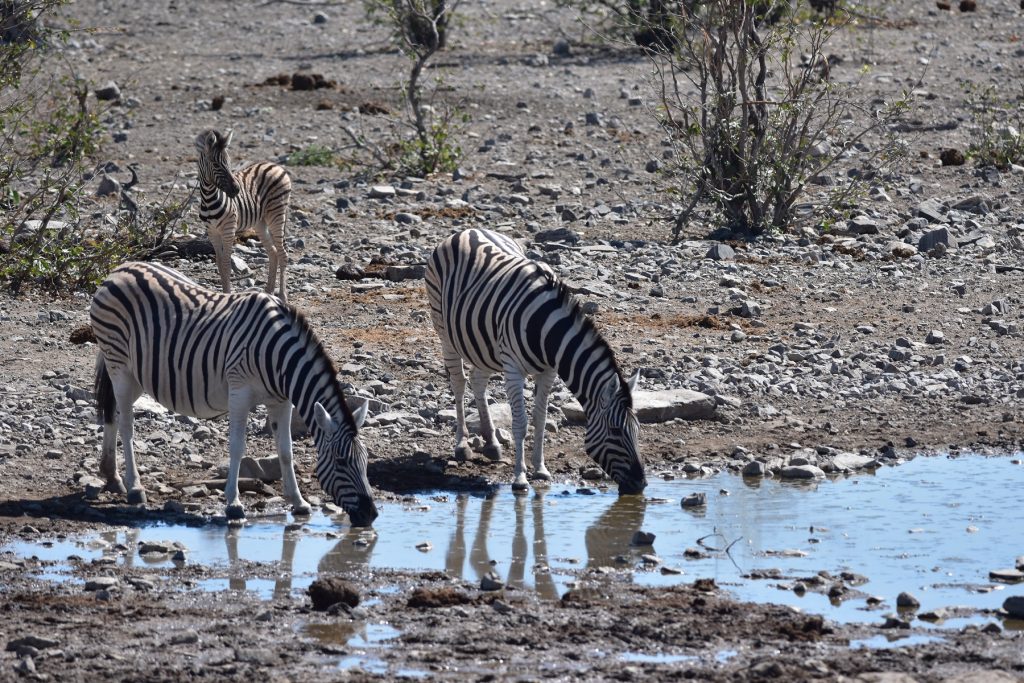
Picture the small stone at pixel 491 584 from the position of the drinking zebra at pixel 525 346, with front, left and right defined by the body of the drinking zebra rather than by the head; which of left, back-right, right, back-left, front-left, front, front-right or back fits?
front-right

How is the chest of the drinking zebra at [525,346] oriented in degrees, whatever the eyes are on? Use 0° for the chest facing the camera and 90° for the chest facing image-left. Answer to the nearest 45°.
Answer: approximately 315°

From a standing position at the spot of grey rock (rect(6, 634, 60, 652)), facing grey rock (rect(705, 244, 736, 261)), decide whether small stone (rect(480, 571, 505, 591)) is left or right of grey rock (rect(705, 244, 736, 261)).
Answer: right

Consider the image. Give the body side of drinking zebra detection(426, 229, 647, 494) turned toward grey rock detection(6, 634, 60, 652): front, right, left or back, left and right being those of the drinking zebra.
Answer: right

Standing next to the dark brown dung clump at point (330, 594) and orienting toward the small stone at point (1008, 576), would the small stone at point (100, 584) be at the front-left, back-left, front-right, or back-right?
back-left

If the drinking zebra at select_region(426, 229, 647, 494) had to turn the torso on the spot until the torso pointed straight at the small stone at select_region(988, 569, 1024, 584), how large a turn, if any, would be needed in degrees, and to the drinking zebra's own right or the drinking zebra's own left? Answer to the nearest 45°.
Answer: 0° — it already faces it

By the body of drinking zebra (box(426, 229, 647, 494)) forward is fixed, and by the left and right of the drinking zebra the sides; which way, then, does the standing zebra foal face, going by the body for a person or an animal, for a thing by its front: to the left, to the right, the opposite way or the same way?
to the right

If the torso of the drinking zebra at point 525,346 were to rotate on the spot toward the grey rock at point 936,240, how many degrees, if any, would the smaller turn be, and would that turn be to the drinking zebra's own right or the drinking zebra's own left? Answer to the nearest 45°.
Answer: approximately 90° to the drinking zebra's own left

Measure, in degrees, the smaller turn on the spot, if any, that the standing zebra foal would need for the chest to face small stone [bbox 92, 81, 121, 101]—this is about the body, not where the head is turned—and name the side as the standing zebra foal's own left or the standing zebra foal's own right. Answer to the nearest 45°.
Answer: approximately 135° to the standing zebra foal's own right

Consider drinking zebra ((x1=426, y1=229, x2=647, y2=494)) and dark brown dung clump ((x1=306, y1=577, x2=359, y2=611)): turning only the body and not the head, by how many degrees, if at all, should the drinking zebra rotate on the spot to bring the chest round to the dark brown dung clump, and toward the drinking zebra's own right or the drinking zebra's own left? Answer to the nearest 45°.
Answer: approximately 45° to the drinking zebra's own right
